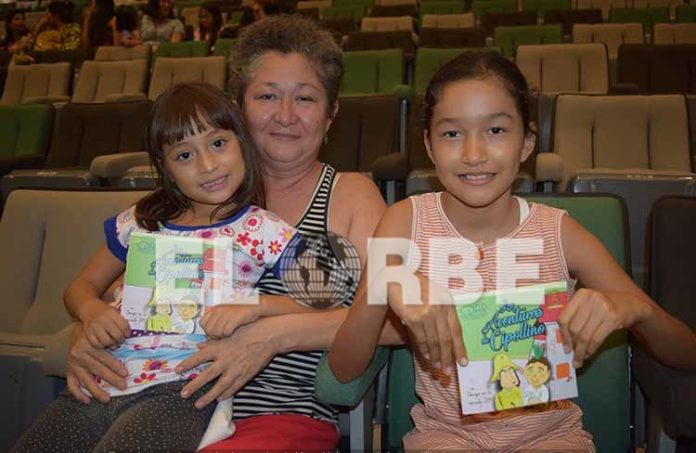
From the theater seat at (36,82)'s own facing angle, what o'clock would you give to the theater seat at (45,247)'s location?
the theater seat at (45,247) is roughly at 12 o'clock from the theater seat at (36,82).

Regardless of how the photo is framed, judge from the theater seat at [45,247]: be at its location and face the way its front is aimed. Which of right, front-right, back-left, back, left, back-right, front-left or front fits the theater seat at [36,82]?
back

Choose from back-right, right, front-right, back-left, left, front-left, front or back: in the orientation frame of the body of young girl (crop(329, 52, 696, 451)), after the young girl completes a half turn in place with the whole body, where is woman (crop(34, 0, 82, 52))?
front-left

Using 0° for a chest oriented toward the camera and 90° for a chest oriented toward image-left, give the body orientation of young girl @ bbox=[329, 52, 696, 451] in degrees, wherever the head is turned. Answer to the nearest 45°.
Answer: approximately 0°

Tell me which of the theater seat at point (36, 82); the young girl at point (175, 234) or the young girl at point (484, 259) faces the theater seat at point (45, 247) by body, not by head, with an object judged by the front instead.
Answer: the theater seat at point (36, 82)

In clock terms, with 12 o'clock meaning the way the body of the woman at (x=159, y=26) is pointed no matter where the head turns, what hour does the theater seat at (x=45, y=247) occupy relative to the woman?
The theater seat is roughly at 12 o'clock from the woman.

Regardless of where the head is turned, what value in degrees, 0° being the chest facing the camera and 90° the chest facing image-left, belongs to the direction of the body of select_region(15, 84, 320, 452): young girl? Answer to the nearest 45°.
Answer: approximately 0°
